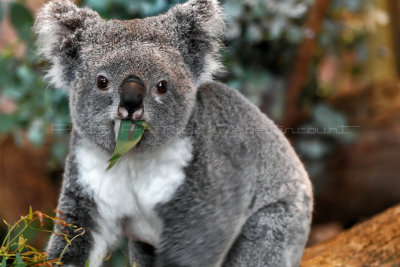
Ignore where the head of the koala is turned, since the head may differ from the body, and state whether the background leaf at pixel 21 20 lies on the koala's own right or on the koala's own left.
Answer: on the koala's own right

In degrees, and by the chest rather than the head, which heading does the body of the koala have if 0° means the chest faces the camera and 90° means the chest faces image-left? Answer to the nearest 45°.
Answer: approximately 45°
